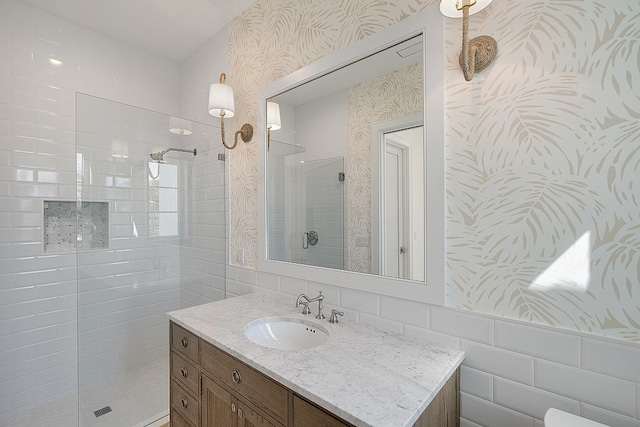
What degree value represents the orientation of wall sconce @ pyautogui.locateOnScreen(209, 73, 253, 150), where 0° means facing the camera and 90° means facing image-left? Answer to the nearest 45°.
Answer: approximately 45°

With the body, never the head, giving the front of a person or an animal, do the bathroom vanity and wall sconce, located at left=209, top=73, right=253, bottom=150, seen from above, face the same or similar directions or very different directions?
same or similar directions

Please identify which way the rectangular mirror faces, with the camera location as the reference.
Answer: facing the viewer and to the left of the viewer

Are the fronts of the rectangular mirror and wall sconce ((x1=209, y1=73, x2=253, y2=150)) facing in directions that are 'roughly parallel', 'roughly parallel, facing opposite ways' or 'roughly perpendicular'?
roughly parallel

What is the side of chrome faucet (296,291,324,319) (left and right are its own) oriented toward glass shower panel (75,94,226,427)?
right

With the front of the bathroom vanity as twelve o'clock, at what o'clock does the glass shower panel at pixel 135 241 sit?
The glass shower panel is roughly at 3 o'clock from the bathroom vanity.

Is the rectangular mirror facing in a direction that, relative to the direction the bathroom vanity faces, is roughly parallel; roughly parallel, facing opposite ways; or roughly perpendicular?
roughly parallel

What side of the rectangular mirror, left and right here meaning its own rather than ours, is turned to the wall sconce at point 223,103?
right
